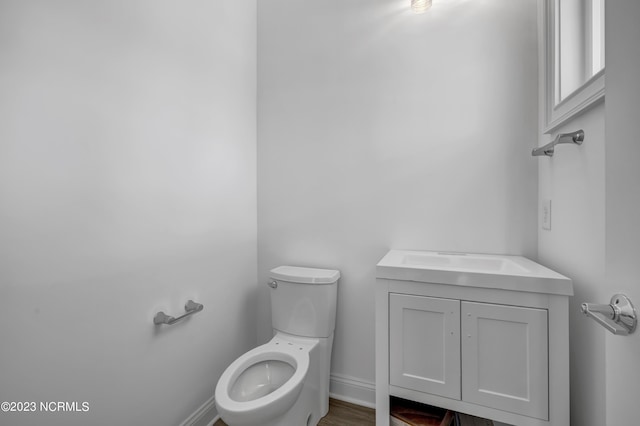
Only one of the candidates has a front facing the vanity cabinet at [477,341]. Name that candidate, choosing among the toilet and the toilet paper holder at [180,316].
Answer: the toilet paper holder

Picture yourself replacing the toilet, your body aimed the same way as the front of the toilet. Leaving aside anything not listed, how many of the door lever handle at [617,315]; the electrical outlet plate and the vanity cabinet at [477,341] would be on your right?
0

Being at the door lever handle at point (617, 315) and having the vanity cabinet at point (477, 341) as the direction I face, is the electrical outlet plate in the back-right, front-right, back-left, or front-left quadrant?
front-right

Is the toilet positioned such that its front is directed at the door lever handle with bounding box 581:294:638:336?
no

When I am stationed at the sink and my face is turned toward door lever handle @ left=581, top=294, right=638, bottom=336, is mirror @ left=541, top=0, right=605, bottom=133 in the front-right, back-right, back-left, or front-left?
front-left

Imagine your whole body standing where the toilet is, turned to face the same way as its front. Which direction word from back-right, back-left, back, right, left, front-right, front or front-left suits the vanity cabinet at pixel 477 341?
left

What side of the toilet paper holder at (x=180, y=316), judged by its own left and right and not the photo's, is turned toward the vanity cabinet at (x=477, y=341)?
front

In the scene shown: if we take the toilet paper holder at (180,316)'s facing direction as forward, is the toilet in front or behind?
in front

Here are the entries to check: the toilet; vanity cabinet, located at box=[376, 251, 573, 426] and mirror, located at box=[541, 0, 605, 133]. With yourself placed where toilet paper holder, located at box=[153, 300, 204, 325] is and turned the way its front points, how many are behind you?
0

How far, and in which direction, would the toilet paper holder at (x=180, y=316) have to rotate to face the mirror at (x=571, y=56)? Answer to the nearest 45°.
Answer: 0° — it already faces it

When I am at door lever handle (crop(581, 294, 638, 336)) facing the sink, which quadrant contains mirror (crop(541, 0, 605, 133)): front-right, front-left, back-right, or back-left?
front-right

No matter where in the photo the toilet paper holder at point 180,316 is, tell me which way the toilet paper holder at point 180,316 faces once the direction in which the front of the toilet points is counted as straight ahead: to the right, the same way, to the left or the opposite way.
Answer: to the left

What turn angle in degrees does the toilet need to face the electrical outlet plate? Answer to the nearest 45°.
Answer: approximately 135° to its left

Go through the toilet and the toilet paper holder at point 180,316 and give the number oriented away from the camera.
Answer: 0

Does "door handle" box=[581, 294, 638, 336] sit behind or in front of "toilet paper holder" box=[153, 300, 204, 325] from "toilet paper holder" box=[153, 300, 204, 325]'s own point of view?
in front
